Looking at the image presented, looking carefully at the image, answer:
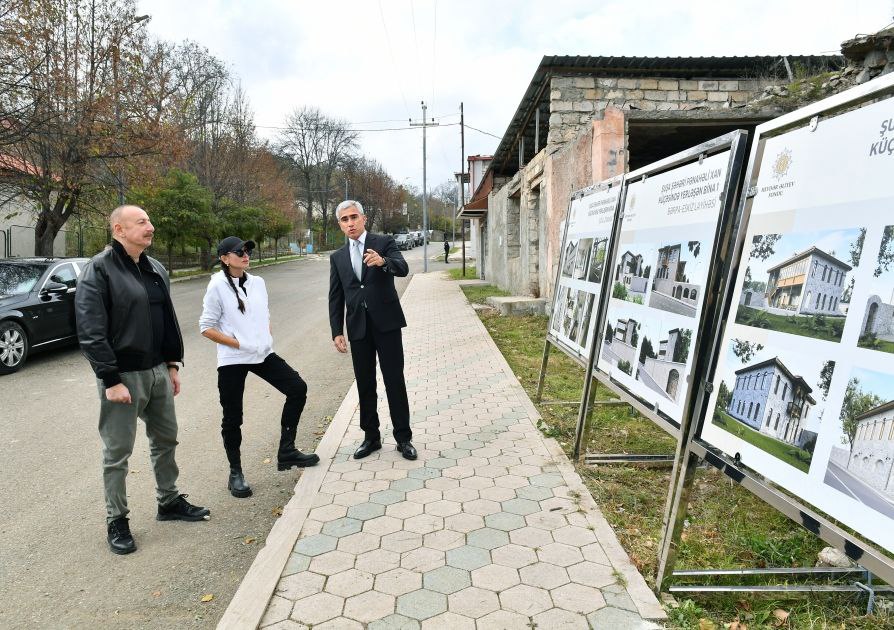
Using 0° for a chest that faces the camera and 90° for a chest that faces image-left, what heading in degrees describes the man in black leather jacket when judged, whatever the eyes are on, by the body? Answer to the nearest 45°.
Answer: approximately 315°

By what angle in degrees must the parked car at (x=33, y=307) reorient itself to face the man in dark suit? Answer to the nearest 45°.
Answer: approximately 45° to its left

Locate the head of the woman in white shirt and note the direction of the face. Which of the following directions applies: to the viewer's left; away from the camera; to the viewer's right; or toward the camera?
to the viewer's right

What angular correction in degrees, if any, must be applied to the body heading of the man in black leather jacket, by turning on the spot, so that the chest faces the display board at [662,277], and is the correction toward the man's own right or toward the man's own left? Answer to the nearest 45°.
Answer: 0° — they already face it

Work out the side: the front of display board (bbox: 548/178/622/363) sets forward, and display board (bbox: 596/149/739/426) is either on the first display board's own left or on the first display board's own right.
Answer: on the first display board's own left

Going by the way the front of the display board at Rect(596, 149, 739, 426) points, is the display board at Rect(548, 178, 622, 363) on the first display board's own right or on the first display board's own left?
on the first display board's own right

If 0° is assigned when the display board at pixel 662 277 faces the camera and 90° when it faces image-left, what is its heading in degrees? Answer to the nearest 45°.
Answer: approximately 45°

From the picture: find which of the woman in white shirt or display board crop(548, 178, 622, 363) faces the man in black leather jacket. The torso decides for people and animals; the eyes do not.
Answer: the display board
